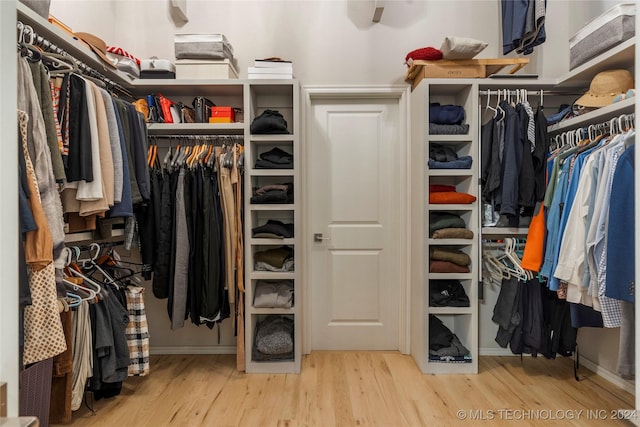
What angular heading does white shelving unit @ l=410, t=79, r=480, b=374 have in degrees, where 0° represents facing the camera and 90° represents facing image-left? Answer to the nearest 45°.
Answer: approximately 0°

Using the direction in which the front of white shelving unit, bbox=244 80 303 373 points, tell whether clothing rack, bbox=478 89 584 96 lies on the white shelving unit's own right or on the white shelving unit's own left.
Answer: on the white shelving unit's own left

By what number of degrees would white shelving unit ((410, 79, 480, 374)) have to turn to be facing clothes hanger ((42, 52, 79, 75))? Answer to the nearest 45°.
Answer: approximately 45° to its right

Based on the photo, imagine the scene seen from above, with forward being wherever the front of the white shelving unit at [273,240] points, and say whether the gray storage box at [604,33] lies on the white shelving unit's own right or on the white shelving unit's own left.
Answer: on the white shelving unit's own left

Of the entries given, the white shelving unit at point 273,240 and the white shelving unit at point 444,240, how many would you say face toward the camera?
2
